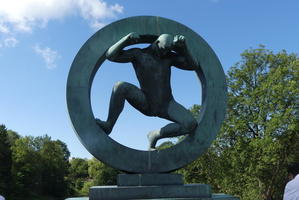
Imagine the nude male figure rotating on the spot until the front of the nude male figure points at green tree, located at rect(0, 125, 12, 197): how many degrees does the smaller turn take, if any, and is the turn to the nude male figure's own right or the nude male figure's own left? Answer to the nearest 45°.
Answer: approximately 135° to the nude male figure's own right

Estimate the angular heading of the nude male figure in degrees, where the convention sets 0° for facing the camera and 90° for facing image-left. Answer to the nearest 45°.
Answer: approximately 0°

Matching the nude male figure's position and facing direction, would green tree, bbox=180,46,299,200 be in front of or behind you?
behind
